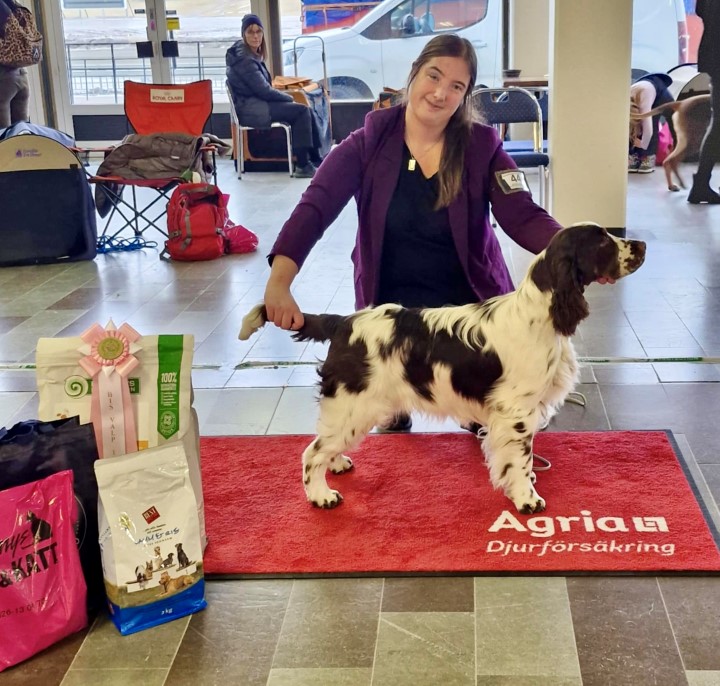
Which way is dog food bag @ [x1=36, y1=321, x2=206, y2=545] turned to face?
toward the camera

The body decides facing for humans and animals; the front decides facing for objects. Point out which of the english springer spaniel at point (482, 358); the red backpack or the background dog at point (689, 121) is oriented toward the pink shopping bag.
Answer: the red backpack

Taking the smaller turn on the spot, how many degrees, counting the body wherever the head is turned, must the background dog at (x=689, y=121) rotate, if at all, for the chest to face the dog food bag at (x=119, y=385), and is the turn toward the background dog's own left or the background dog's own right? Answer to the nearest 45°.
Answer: approximately 90° to the background dog's own right

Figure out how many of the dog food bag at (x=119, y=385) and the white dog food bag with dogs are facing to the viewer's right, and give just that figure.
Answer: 0

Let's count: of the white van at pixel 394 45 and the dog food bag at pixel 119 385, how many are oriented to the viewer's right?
0

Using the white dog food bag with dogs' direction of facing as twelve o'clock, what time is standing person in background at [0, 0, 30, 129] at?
The standing person in background is roughly at 6 o'clock from the white dog food bag with dogs.

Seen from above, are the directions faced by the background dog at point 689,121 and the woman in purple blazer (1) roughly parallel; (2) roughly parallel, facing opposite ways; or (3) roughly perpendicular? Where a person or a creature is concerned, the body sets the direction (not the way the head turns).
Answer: roughly perpendicular

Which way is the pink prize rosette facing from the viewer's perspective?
toward the camera

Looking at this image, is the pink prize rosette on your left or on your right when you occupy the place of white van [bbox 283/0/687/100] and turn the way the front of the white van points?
on your left

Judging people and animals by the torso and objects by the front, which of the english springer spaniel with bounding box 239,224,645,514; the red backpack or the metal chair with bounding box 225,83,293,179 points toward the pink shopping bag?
the red backpack

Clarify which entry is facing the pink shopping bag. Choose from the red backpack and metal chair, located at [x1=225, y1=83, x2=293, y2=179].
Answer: the red backpack

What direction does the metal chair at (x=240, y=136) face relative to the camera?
to the viewer's right

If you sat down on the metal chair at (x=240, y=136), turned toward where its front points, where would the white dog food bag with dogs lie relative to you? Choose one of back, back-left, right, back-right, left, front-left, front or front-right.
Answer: right

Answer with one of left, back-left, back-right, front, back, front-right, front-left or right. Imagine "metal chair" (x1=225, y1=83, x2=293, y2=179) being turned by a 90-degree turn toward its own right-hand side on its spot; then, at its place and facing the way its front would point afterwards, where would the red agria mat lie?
front
